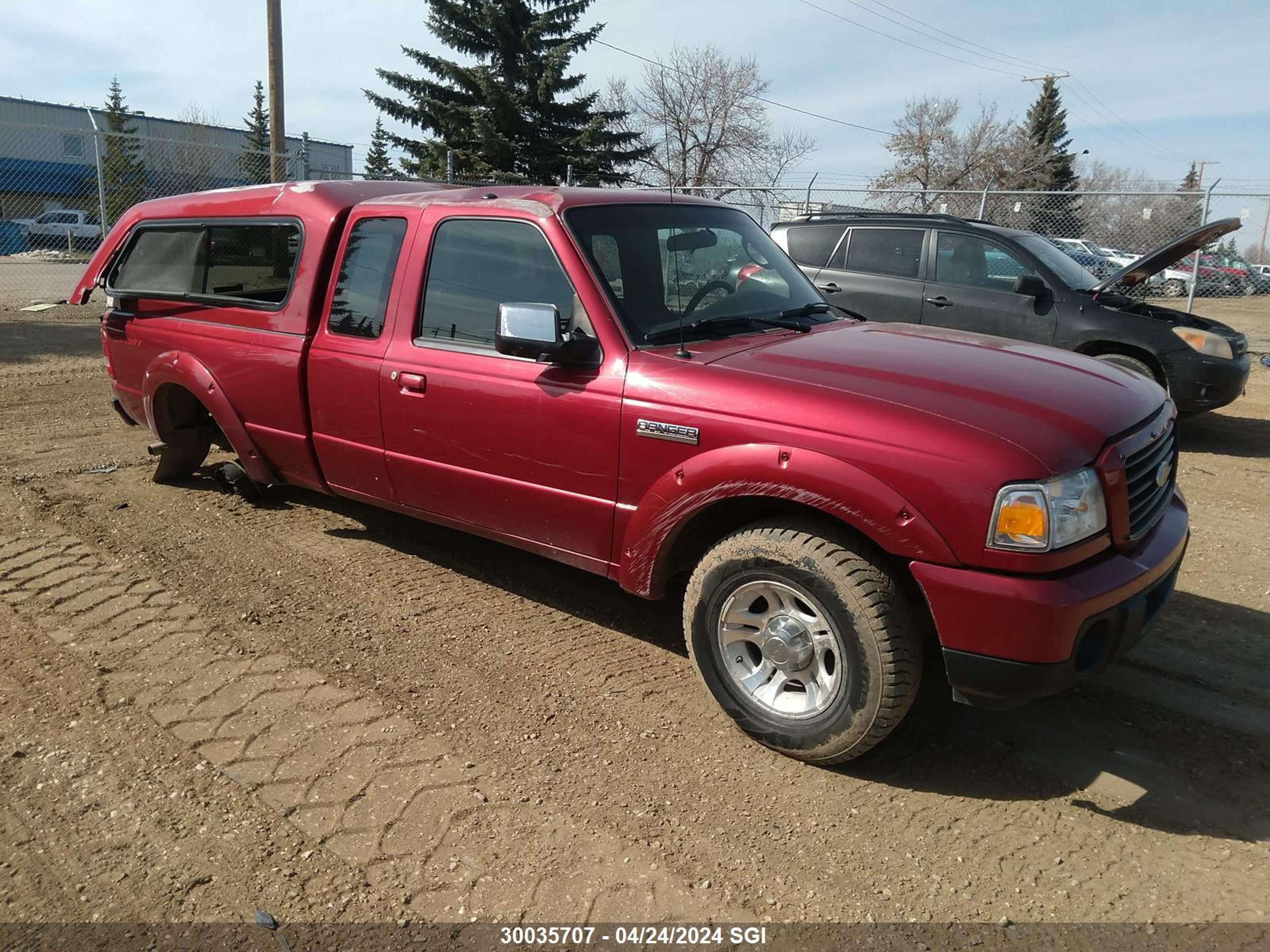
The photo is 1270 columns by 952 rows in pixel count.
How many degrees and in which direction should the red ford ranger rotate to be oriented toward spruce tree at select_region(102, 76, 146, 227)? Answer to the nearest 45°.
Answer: approximately 180°

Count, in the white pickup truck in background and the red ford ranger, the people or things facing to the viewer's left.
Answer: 1

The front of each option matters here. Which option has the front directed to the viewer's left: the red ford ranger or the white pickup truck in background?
the white pickup truck in background

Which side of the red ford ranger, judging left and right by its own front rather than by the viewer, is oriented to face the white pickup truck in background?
back

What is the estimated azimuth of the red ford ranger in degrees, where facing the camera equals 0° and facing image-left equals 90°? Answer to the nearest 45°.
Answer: approximately 315°

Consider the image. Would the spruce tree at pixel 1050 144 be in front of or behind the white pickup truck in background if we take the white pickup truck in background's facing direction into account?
behind

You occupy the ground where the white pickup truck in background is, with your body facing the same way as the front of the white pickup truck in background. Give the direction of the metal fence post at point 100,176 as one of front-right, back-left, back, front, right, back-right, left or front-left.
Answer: left

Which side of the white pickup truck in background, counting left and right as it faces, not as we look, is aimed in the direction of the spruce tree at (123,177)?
left

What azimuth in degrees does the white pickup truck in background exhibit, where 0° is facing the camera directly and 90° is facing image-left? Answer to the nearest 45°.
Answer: approximately 90°
